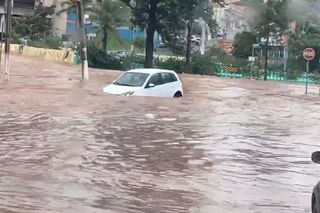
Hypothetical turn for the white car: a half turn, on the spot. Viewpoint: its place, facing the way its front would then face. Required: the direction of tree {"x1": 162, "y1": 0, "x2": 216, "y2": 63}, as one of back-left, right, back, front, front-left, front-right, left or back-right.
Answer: front-left

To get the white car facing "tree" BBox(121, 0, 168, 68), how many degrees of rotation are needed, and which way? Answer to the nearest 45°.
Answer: approximately 135° to its right

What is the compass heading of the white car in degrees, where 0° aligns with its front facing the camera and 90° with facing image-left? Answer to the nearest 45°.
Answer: approximately 45°
